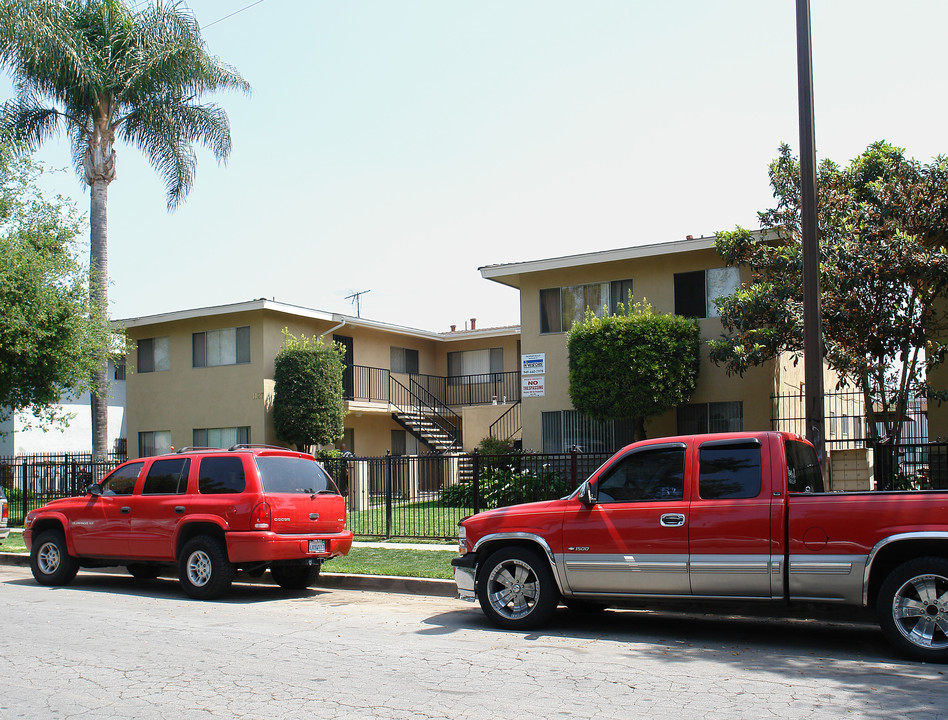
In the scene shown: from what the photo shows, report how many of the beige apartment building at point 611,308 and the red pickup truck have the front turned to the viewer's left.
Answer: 1

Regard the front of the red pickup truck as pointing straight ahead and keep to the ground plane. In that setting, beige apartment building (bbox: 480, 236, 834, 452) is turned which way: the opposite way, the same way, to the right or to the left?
to the left

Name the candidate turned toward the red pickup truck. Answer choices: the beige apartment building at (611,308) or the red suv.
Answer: the beige apartment building

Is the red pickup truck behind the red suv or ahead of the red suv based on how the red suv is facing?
behind

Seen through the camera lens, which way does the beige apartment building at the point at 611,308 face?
facing the viewer

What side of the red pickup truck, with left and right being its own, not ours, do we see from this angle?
left

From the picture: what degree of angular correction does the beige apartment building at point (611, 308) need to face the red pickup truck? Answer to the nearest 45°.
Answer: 0° — it already faces it

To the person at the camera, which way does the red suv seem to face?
facing away from the viewer and to the left of the viewer

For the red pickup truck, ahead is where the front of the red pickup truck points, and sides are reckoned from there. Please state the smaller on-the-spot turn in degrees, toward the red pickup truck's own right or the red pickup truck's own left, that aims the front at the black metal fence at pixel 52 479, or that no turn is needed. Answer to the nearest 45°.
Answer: approximately 45° to the red pickup truck's own right

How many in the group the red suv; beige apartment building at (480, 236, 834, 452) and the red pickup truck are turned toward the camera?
1

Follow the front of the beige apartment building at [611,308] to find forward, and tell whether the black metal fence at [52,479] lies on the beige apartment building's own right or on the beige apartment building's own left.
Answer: on the beige apartment building's own right

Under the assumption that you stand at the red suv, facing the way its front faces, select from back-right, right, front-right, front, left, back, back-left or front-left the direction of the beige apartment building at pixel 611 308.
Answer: right

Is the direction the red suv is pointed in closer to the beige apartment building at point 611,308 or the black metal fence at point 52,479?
the black metal fence
